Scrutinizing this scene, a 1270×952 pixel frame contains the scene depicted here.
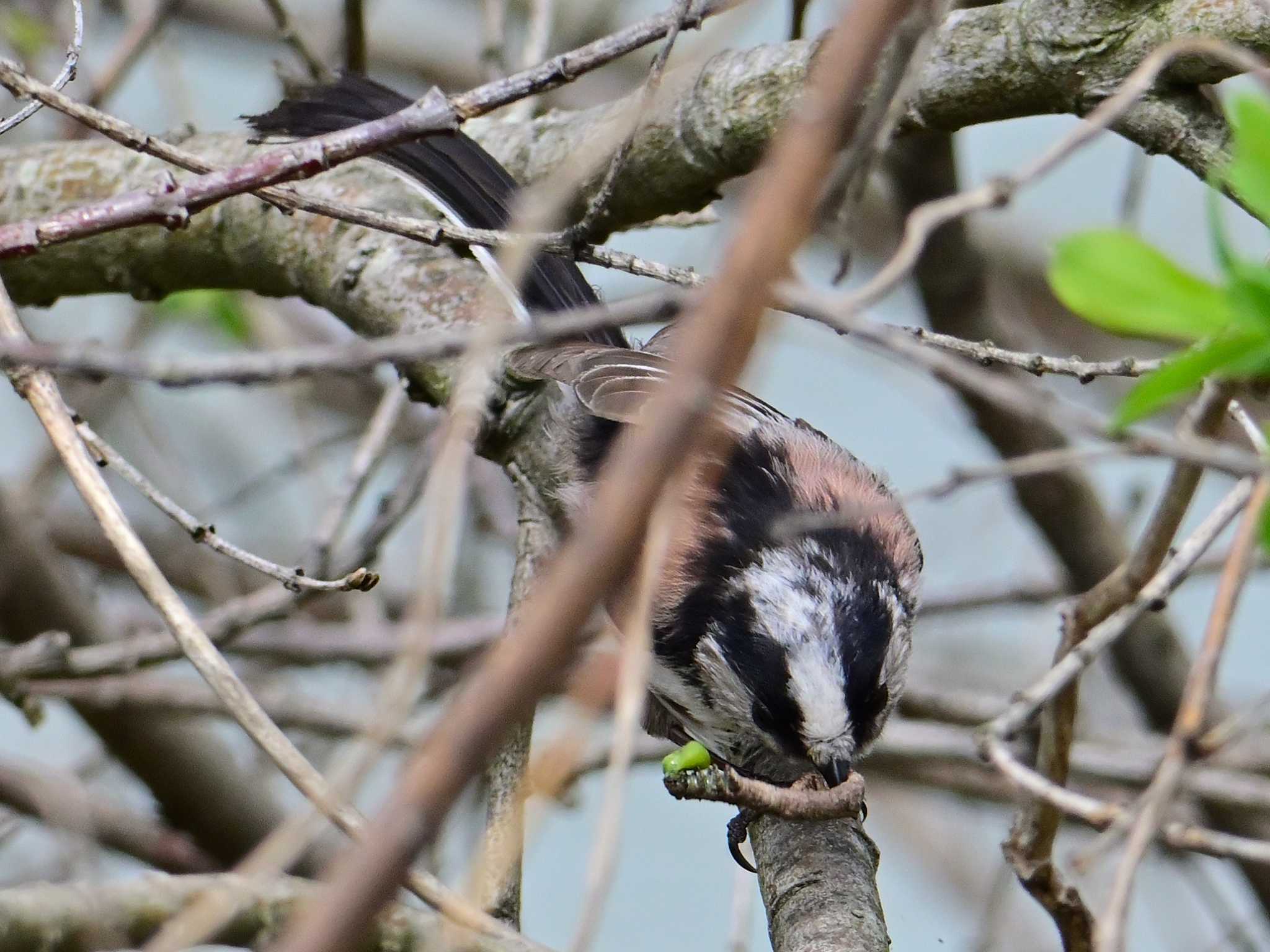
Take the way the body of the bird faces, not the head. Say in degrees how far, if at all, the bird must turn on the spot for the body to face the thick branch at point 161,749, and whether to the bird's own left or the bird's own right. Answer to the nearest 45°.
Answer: approximately 180°

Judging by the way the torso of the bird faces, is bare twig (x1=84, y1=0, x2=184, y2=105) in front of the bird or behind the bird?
behind

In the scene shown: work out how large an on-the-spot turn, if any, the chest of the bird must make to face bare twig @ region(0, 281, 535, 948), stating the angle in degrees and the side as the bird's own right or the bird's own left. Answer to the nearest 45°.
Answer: approximately 90° to the bird's own right

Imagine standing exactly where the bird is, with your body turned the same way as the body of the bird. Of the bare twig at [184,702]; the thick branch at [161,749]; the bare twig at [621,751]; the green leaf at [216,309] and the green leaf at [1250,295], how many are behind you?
3

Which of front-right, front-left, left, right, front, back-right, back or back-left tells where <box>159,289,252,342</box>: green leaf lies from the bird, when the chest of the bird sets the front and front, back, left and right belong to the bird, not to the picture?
back

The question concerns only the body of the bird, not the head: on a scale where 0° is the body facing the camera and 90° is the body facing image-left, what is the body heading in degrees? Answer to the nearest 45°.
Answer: approximately 315°

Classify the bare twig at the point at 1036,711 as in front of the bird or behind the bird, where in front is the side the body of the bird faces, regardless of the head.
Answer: in front

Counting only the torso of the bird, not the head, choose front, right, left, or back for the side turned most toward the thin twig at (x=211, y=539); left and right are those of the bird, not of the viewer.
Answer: right
